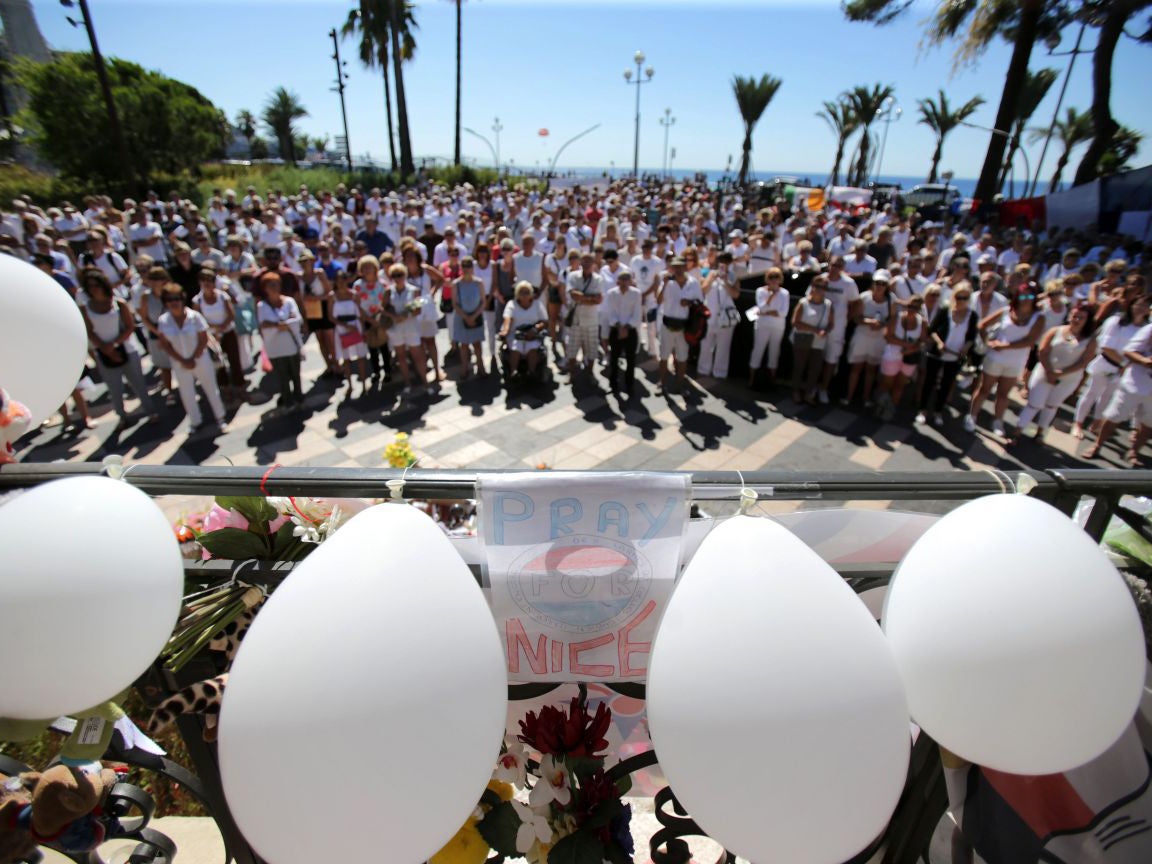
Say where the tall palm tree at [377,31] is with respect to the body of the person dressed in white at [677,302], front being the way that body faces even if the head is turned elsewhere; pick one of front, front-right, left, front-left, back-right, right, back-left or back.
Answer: back-right

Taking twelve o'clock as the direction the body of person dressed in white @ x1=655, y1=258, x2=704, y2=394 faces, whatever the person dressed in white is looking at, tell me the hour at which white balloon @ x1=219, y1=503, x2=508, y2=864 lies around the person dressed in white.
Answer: The white balloon is roughly at 12 o'clock from the person dressed in white.

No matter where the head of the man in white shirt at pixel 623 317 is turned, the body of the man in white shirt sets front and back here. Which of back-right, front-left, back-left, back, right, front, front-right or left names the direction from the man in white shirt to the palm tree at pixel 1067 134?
back-left

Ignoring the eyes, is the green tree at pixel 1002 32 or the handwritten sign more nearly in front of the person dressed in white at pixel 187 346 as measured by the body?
the handwritten sign

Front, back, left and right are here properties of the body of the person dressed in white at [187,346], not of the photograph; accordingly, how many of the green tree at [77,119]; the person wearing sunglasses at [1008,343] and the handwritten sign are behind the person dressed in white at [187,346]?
1

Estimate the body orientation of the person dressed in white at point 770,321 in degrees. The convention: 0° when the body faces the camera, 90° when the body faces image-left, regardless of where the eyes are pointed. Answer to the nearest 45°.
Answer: approximately 0°

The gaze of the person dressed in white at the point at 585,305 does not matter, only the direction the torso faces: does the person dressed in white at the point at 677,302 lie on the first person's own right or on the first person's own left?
on the first person's own left

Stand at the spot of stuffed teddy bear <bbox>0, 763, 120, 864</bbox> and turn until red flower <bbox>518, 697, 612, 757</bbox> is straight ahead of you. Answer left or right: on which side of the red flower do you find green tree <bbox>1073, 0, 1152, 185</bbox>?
left

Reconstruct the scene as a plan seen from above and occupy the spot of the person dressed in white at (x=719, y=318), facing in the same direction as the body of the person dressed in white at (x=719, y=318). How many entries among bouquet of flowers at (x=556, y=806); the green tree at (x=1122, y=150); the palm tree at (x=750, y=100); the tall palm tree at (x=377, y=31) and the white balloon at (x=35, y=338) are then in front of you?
2

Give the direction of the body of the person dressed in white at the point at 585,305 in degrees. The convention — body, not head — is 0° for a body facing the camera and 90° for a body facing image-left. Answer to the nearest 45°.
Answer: approximately 0°

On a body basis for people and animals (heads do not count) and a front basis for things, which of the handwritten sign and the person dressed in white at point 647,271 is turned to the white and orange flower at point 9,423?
the person dressed in white

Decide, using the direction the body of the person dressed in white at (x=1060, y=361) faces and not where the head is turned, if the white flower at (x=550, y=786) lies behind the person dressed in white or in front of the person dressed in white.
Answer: in front

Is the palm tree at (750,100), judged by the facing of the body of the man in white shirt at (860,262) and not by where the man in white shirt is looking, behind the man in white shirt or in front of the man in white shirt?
behind
